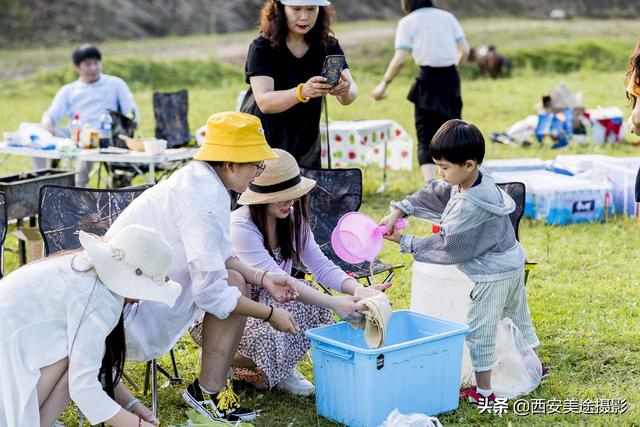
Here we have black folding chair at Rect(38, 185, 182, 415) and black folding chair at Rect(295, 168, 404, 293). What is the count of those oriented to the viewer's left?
0

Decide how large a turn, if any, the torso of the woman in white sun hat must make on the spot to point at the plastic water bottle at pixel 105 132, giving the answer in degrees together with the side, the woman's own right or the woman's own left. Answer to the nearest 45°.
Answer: approximately 90° to the woman's own left

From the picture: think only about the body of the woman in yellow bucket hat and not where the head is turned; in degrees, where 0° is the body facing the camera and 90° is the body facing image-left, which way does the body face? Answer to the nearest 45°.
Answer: approximately 270°

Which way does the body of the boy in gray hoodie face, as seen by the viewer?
to the viewer's left

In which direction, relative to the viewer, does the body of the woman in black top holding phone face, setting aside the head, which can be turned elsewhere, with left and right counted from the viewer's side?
facing the viewer and to the right of the viewer

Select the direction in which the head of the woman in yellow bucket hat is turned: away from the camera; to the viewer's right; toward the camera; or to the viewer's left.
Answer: to the viewer's right

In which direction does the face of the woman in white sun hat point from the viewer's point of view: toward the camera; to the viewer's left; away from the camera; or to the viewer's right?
to the viewer's right

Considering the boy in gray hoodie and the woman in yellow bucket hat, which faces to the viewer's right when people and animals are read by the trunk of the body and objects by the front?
the woman in yellow bucket hat

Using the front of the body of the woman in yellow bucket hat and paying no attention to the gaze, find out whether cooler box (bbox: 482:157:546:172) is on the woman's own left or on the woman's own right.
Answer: on the woman's own left

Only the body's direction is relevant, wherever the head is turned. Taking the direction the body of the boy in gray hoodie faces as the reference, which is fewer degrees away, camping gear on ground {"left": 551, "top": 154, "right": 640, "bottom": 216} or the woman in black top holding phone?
the woman in black top holding phone

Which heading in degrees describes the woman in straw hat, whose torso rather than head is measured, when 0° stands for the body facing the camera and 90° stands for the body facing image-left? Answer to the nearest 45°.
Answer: approximately 315°

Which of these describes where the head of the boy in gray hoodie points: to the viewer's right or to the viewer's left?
to the viewer's left

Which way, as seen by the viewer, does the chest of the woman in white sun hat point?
to the viewer's right
